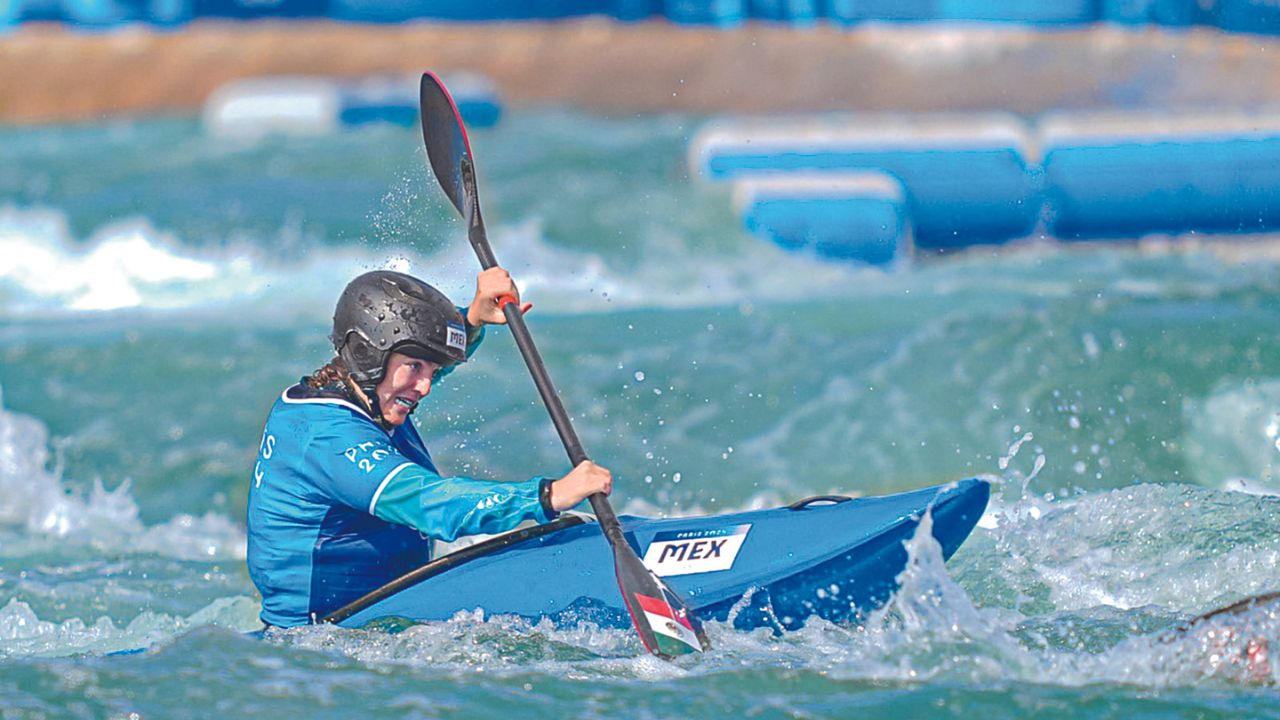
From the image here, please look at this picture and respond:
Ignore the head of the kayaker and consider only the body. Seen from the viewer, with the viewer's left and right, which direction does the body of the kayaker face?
facing to the right of the viewer

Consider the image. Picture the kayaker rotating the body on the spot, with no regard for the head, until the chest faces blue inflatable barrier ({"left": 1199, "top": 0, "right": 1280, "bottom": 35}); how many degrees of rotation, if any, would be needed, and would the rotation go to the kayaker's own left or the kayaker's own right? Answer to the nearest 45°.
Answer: approximately 45° to the kayaker's own left

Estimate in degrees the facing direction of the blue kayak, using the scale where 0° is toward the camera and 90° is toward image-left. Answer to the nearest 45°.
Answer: approximately 270°

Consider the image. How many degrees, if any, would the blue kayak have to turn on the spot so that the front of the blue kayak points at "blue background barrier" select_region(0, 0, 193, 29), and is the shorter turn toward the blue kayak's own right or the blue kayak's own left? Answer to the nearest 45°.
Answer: approximately 90° to the blue kayak's own left

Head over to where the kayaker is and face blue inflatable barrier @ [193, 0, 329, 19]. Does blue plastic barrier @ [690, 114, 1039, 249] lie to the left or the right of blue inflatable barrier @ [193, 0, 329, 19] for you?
right

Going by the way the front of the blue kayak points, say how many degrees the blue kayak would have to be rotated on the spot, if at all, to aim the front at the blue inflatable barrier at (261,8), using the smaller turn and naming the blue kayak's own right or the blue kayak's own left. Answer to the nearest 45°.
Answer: approximately 90° to the blue kayak's own left

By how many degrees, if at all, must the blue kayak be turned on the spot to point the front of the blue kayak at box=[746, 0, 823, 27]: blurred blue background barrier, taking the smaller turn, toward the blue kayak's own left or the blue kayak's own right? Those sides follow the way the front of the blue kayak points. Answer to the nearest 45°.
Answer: approximately 90° to the blue kayak's own left

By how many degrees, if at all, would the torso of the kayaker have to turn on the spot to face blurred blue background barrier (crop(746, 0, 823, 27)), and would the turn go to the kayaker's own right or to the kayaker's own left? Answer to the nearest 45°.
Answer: approximately 45° to the kayaker's own left

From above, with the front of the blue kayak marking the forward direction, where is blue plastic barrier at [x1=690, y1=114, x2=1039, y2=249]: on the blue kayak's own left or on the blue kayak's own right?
on the blue kayak's own left

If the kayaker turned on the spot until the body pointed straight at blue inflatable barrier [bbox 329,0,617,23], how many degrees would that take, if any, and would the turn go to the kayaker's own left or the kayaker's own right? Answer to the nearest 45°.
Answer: approximately 90° to the kayaker's own left

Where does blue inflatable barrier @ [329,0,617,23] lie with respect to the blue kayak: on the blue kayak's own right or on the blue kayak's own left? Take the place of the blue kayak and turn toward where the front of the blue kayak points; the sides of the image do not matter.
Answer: on the blue kayak's own left

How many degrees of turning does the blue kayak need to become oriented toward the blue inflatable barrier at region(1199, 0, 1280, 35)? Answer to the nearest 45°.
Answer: approximately 45° to its left
